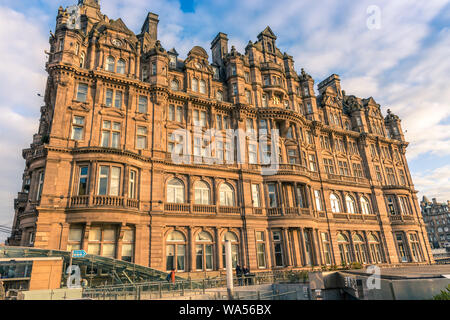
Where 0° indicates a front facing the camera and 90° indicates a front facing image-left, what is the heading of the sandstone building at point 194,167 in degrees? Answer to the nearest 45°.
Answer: approximately 315°
